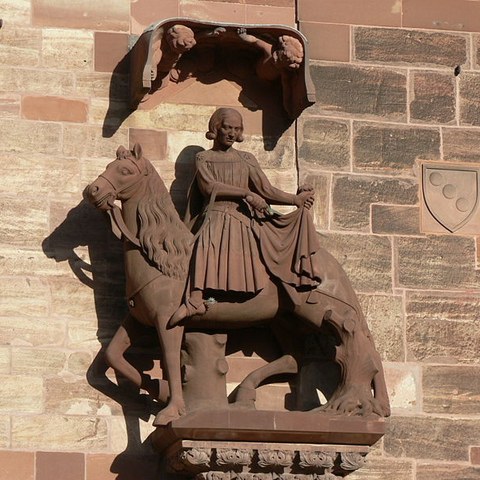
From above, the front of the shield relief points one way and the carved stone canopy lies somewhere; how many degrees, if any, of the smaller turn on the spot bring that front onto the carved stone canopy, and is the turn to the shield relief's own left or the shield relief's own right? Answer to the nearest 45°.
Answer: approximately 90° to the shield relief's own right

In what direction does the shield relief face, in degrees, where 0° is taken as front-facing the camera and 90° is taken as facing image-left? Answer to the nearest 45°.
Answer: approximately 0°

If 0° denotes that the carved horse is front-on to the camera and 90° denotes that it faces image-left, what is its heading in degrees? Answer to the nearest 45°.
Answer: approximately 90°

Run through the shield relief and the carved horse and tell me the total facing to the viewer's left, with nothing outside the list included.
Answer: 1

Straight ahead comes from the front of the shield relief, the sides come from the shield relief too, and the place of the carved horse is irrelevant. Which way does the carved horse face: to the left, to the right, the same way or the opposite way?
to the right
